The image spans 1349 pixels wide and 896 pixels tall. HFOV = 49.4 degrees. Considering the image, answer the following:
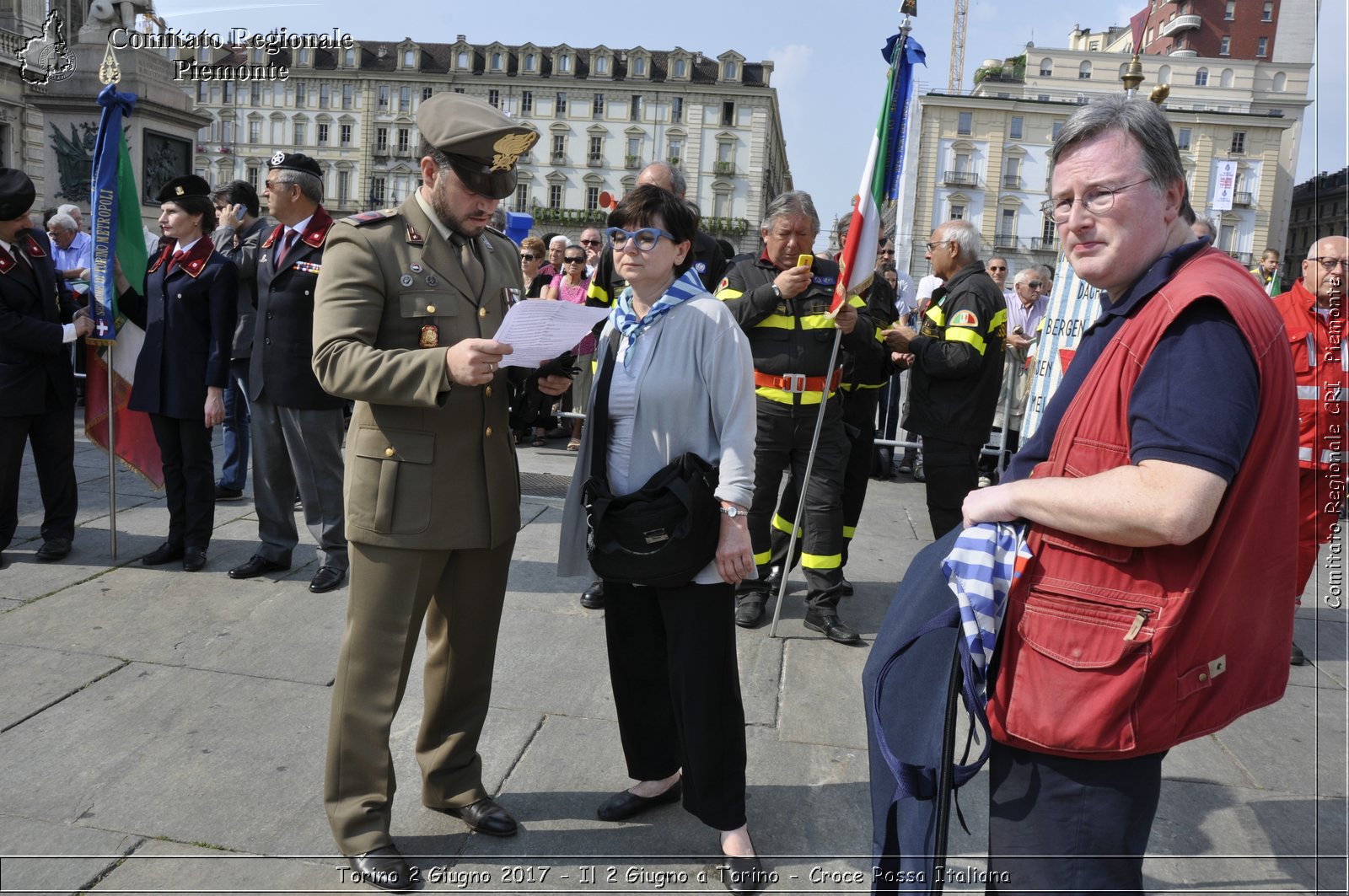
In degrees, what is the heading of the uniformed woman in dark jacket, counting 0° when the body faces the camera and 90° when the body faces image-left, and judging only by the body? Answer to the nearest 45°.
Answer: approximately 45°

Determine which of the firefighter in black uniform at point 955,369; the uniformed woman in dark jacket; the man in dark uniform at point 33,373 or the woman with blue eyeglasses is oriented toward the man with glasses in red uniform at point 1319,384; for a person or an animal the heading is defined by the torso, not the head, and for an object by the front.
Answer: the man in dark uniform

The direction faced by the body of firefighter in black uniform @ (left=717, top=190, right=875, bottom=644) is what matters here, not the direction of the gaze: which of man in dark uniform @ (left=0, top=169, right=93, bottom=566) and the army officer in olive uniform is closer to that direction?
the army officer in olive uniform

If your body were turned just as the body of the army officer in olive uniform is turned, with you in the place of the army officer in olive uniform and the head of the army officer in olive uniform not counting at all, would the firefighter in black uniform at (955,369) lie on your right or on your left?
on your left

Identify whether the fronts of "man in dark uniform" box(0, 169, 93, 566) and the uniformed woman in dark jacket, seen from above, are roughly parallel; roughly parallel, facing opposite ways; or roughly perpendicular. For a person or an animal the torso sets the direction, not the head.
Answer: roughly perpendicular

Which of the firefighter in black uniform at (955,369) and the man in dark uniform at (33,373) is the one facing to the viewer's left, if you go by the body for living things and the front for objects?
the firefighter in black uniform

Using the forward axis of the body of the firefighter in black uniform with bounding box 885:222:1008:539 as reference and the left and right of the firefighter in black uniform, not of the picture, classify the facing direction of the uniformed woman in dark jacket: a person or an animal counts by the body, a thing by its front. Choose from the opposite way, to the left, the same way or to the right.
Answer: to the left

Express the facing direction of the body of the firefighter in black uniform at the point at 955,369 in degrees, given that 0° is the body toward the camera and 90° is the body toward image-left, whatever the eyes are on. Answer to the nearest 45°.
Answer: approximately 90°
